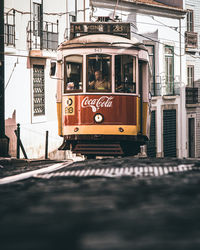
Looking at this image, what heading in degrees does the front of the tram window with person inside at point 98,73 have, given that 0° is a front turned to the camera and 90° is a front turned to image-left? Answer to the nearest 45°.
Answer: approximately 0°

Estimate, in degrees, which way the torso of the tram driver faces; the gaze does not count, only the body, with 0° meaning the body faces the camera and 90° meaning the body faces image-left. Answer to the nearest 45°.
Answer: approximately 0°
